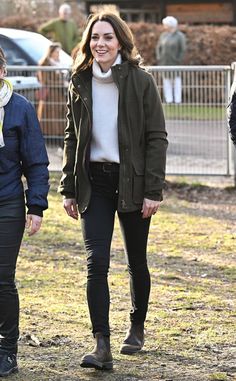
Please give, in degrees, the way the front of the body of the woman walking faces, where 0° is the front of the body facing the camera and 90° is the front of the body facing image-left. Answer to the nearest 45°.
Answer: approximately 45°

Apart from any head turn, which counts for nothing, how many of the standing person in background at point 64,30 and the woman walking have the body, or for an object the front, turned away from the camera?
0

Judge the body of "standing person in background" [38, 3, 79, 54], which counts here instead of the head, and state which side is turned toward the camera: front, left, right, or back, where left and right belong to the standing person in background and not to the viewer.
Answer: front

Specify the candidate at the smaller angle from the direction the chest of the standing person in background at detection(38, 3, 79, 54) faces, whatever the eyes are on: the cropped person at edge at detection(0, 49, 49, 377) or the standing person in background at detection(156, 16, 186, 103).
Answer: the cropped person at edge

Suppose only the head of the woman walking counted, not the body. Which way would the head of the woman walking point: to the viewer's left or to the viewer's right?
to the viewer's left

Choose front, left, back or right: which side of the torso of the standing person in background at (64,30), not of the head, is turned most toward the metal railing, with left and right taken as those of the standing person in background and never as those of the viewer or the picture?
front

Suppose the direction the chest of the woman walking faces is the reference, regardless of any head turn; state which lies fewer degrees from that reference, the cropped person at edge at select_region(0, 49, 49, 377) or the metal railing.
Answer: the cropped person at edge

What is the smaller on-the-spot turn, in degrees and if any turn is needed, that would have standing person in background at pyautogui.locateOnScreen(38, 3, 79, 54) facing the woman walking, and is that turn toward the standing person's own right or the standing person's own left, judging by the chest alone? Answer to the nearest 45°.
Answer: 0° — they already face them

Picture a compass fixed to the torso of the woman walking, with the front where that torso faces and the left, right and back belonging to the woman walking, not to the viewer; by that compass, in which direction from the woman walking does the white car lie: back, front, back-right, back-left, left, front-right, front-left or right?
back-right

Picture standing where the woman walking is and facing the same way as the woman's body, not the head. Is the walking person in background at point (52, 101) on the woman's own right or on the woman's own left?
on the woman's own right

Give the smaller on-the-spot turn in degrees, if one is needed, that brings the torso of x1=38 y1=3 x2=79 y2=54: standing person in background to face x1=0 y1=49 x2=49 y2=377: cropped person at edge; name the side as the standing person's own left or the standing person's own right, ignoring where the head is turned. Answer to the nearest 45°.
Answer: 0° — they already face them

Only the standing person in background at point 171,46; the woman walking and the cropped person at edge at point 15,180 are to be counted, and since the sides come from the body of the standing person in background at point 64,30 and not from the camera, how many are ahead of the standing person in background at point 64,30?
2

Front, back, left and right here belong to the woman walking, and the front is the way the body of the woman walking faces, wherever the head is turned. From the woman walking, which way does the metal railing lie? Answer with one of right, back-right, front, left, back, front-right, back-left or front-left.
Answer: back-right

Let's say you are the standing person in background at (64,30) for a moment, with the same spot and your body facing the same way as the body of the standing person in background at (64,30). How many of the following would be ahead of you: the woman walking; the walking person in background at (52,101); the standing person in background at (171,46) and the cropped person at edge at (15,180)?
3

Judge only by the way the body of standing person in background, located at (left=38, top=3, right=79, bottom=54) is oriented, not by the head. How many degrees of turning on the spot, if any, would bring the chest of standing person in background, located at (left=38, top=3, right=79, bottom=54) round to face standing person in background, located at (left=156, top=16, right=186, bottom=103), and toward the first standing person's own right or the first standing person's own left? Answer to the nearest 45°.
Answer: approximately 135° to the first standing person's own left

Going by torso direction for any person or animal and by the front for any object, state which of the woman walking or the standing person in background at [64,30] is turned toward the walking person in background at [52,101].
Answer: the standing person in background at [64,30]

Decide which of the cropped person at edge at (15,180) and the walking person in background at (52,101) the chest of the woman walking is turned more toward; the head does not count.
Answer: the cropped person at edge
